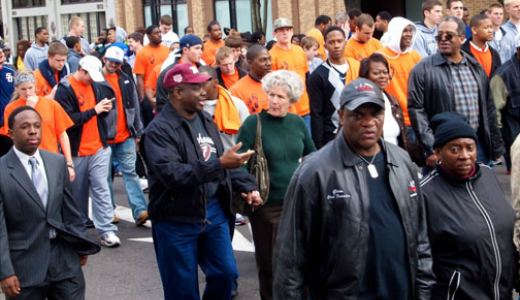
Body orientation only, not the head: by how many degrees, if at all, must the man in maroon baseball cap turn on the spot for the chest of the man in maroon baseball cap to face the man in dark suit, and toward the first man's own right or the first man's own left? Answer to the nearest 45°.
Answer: approximately 135° to the first man's own right

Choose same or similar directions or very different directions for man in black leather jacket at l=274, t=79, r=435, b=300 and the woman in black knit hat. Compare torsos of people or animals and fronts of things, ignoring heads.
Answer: same or similar directions

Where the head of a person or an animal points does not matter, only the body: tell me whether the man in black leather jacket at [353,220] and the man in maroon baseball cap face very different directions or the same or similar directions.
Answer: same or similar directions

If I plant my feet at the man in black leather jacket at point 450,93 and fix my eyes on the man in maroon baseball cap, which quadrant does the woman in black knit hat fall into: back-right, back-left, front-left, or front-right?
front-left

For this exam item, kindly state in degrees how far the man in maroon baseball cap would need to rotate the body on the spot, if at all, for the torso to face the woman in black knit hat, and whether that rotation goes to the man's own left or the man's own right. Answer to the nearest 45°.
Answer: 0° — they already face them

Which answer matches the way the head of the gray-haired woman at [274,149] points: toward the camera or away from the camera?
toward the camera

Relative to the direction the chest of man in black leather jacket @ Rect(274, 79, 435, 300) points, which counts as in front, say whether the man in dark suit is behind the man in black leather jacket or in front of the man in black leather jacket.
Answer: behind

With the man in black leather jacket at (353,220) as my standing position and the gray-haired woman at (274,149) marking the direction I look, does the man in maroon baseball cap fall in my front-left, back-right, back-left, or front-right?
front-left

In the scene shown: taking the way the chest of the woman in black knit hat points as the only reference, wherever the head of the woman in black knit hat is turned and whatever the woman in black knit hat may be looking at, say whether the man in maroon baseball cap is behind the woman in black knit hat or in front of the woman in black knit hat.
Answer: behind

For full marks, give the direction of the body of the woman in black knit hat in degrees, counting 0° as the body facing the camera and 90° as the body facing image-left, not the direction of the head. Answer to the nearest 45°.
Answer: approximately 315°

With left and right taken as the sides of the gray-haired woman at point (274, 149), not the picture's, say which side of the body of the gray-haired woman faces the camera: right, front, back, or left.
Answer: front

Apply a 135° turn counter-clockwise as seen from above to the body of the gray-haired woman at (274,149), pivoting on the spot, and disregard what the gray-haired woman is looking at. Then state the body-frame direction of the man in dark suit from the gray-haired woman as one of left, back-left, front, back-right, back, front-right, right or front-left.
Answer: back

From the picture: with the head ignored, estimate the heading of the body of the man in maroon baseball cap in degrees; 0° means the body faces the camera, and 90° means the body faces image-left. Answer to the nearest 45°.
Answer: approximately 315°
